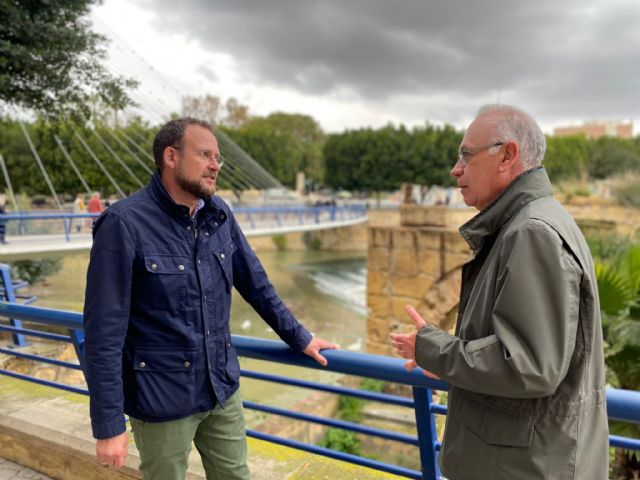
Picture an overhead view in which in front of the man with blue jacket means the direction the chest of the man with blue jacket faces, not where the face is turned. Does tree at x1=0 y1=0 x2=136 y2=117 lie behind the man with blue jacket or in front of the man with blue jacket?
behind

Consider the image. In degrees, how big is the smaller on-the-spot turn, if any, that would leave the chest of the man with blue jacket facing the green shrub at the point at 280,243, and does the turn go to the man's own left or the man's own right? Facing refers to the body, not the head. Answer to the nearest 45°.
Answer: approximately 135° to the man's own left

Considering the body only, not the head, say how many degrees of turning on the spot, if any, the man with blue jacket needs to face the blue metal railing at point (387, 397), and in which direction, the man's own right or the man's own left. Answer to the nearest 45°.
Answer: approximately 45° to the man's own left

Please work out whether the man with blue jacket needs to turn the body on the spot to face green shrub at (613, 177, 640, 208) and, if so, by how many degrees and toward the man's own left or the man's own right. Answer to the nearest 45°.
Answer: approximately 90° to the man's own left

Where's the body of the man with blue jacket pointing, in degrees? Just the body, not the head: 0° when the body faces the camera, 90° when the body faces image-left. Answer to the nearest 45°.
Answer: approximately 315°
